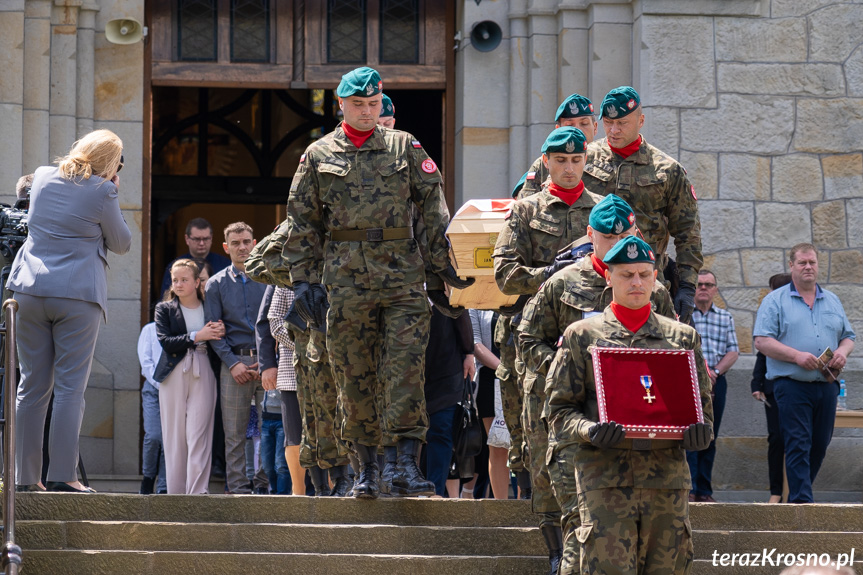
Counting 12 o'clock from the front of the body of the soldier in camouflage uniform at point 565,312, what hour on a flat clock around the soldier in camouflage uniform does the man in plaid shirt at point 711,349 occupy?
The man in plaid shirt is roughly at 8 o'clock from the soldier in camouflage uniform.

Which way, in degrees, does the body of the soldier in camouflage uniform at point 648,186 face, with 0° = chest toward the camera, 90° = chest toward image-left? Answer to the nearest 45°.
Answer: approximately 45°

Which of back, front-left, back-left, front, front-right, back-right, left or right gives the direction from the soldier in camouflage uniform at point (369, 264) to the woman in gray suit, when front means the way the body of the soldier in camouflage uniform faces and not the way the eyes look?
right

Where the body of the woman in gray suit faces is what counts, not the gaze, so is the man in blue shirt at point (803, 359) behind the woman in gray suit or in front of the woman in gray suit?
in front

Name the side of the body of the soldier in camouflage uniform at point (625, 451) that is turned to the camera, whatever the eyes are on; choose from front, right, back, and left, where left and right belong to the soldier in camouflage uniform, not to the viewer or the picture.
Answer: front

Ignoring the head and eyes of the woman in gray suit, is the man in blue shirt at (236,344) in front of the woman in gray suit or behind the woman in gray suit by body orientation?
in front

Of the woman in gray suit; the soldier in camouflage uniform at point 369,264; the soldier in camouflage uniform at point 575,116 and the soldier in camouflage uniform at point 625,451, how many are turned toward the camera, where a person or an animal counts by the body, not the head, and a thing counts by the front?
3

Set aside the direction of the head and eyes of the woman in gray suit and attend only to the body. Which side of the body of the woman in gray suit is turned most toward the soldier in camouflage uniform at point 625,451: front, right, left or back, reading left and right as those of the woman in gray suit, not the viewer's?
right

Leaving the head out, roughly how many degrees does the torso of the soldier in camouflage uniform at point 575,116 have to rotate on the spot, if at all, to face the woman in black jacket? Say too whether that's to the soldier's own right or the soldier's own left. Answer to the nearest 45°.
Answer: approximately 90° to the soldier's own right

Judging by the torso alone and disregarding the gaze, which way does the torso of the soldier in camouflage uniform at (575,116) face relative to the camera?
toward the camera

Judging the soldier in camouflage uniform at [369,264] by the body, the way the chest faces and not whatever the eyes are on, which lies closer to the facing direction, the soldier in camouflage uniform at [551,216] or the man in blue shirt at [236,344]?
the soldier in camouflage uniform

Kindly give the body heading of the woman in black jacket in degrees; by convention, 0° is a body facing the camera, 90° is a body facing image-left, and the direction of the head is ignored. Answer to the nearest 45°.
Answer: approximately 315°

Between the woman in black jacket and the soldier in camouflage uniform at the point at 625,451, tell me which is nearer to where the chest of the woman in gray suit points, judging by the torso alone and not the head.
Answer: the woman in black jacket
